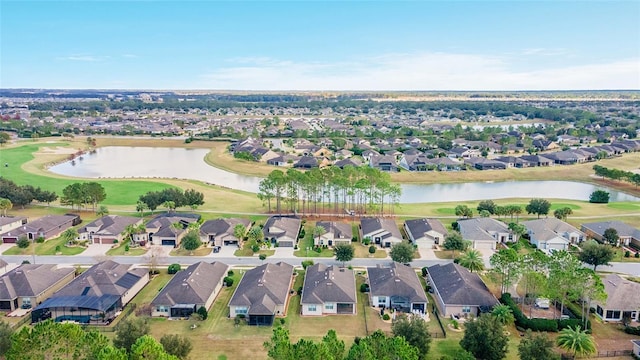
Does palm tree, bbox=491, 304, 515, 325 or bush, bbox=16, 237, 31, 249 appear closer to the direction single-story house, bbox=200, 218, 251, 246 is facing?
the palm tree

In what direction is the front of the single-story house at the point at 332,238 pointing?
toward the camera

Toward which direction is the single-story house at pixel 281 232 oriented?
toward the camera

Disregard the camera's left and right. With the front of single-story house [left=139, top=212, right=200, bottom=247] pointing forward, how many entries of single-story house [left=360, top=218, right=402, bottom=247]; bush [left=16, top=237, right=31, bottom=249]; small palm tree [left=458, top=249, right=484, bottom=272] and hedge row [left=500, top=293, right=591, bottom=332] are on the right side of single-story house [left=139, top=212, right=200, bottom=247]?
1

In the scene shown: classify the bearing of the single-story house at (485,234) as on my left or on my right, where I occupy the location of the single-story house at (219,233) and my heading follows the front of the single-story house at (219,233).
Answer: on my left

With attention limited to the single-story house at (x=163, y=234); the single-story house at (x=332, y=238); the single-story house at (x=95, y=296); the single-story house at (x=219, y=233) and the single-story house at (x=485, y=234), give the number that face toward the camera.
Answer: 4

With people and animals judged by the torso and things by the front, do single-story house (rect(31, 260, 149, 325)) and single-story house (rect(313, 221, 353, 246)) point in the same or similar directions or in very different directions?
very different directions

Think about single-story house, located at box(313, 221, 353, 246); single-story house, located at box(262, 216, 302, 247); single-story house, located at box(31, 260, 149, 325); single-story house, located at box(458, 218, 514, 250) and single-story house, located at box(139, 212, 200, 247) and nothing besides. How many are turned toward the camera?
4

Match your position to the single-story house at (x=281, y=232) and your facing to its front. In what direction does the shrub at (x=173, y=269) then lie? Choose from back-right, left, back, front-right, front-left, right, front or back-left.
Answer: front-right

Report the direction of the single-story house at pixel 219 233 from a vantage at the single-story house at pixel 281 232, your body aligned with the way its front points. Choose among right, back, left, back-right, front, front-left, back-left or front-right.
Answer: right

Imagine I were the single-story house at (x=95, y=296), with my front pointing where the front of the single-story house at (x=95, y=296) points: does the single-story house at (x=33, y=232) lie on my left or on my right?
on my left
